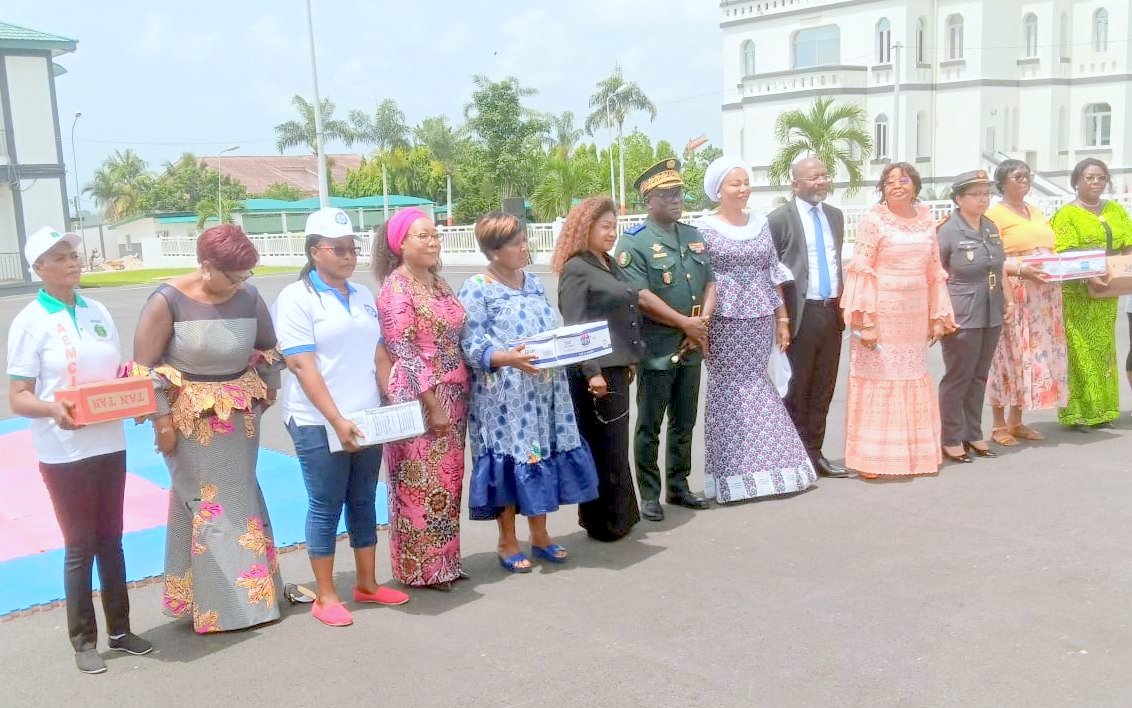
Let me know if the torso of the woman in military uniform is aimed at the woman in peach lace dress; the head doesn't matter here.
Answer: no

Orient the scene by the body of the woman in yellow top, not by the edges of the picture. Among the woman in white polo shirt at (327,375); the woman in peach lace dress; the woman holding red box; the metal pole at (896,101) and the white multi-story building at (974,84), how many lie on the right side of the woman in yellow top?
3

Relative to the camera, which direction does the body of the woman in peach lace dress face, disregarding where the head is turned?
toward the camera

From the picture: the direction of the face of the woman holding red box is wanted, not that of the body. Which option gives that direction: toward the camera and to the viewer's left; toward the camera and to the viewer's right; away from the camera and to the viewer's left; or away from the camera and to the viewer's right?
toward the camera and to the viewer's right

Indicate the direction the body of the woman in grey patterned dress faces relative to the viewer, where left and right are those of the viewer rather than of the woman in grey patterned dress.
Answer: facing the viewer and to the right of the viewer

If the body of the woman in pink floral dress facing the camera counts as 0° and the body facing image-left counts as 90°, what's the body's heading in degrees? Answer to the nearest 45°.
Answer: approximately 315°

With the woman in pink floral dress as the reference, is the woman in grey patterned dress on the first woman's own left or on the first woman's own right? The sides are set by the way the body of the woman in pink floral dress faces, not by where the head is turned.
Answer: on the first woman's own right

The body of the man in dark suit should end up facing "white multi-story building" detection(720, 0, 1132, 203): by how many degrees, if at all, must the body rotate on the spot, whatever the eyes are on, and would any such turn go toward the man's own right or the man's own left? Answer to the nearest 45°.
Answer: approximately 135° to the man's own left

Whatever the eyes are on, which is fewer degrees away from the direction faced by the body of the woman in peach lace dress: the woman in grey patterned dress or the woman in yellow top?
the woman in grey patterned dress

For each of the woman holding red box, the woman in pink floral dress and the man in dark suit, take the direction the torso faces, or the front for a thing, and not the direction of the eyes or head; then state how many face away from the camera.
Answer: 0

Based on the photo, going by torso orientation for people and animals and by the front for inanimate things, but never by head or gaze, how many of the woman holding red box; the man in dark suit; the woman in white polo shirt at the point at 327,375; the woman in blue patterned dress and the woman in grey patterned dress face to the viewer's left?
0

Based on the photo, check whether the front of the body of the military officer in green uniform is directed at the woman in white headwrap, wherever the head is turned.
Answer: no

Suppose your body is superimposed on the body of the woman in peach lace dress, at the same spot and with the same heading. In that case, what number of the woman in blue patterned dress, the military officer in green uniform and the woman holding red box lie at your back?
0

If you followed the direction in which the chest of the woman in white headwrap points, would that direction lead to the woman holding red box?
no

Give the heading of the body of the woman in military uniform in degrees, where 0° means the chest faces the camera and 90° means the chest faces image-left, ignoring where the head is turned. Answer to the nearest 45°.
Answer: approximately 315°

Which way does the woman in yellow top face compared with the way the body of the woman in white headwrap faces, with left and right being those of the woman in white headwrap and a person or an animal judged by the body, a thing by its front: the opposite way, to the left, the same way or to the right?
the same way

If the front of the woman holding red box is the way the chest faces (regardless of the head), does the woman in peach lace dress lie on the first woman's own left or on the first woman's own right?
on the first woman's own left

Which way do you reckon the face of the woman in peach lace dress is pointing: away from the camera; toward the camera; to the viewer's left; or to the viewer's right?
toward the camera

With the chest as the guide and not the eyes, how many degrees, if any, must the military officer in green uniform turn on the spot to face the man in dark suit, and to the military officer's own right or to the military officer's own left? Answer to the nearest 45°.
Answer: approximately 90° to the military officer's own left
